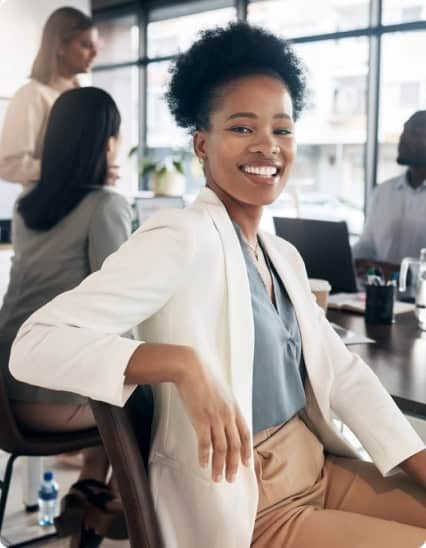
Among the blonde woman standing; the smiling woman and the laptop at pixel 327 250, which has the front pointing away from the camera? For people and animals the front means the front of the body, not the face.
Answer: the laptop

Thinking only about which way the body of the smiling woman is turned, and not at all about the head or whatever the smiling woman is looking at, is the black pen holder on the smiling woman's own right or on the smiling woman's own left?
on the smiling woman's own left

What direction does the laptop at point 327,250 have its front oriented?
away from the camera

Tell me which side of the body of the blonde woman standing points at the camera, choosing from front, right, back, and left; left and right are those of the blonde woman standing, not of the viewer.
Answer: right

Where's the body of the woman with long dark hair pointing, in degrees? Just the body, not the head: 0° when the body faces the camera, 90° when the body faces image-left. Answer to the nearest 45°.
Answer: approximately 225°

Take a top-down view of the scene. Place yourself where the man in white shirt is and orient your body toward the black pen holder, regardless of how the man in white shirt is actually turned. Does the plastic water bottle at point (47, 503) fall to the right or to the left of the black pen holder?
right

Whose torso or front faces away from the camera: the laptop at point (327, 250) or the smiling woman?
the laptop

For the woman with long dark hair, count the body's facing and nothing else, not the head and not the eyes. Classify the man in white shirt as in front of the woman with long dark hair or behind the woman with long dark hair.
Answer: in front

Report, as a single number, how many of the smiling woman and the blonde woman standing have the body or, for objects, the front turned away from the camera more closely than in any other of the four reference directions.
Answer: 0

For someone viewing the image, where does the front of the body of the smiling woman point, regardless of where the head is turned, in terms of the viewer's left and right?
facing the viewer and to the right of the viewer

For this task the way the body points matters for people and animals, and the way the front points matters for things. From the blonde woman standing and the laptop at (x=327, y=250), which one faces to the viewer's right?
the blonde woman standing

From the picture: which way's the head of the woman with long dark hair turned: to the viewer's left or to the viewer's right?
to the viewer's right
